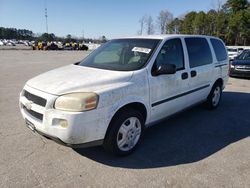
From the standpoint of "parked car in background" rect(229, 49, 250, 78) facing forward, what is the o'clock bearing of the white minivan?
The white minivan is roughly at 11 o'clock from the parked car in background.

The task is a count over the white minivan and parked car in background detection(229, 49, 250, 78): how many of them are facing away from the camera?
0

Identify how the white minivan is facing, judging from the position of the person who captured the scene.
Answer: facing the viewer and to the left of the viewer

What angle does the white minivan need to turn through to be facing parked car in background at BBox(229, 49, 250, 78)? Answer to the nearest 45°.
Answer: approximately 180°

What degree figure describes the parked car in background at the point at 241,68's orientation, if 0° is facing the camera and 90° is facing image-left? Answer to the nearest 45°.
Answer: approximately 45°
